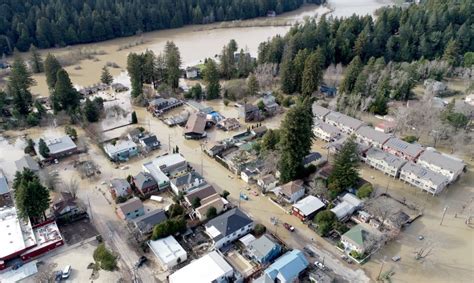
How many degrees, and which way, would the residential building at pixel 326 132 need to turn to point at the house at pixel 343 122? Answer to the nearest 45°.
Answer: approximately 180°

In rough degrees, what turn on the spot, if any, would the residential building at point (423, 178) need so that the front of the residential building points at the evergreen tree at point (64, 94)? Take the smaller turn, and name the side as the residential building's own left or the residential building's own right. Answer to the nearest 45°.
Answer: approximately 45° to the residential building's own right

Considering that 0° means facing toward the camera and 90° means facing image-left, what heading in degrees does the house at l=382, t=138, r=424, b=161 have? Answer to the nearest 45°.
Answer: approximately 45°

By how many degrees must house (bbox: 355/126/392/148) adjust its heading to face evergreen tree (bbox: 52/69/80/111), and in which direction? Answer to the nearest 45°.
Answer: approximately 45° to its right

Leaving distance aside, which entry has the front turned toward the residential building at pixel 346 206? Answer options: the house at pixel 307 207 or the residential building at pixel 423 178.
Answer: the residential building at pixel 423 178

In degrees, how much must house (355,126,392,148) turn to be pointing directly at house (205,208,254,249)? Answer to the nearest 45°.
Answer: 0° — it already faces it

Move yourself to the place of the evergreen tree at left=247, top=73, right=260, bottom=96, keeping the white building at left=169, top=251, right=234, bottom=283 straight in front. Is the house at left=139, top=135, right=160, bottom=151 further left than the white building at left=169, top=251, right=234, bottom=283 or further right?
right

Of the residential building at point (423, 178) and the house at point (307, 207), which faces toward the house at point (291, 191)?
the residential building

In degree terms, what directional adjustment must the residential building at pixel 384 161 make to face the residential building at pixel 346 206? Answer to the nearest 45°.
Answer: approximately 45° to its left
